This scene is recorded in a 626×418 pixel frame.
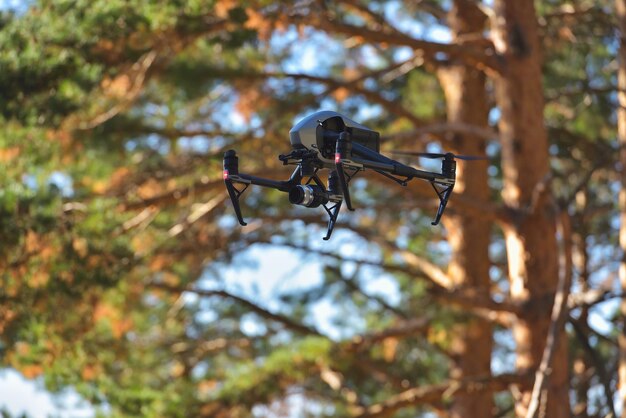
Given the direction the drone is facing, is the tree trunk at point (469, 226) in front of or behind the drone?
behind

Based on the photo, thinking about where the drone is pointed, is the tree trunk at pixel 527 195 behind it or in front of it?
behind

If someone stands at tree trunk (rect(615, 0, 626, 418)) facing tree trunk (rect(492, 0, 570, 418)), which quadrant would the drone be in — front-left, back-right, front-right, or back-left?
front-left

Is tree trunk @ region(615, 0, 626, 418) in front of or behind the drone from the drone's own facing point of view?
behind

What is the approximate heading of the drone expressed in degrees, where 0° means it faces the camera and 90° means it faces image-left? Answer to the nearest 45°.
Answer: approximately 45°
